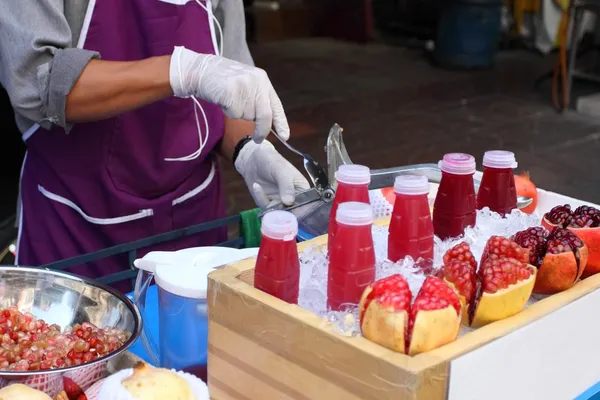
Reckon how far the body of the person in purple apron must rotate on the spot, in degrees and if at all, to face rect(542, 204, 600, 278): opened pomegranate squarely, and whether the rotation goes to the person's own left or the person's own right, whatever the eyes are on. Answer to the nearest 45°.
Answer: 0° — they already face it

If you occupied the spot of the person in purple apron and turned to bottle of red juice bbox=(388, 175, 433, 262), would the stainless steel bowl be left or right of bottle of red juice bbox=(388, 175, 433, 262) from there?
right

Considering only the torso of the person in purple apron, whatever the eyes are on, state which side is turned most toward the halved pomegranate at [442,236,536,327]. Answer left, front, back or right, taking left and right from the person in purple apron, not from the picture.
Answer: front

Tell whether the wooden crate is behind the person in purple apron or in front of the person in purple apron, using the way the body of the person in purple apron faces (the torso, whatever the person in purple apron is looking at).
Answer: in front

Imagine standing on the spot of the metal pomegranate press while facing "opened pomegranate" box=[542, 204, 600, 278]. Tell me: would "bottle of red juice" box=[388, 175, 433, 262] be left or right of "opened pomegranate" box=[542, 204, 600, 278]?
right

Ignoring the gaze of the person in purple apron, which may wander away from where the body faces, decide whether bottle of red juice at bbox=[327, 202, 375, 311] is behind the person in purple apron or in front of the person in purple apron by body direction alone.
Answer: in front

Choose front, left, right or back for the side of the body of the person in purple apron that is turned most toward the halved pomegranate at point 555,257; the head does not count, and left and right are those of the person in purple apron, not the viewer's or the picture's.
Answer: front

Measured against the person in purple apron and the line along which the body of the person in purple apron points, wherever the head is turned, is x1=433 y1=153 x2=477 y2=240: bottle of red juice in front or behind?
in front

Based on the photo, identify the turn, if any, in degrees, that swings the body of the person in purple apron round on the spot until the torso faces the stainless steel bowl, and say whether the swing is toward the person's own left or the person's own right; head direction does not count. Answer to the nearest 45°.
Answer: approximately 45° to the person's own right

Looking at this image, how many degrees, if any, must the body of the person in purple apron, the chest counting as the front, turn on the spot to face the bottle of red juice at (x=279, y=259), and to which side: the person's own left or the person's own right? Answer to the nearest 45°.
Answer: approximately 45° to the person's own right

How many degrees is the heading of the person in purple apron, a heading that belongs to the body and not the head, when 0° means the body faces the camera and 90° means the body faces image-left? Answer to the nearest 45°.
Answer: approximately 315°
